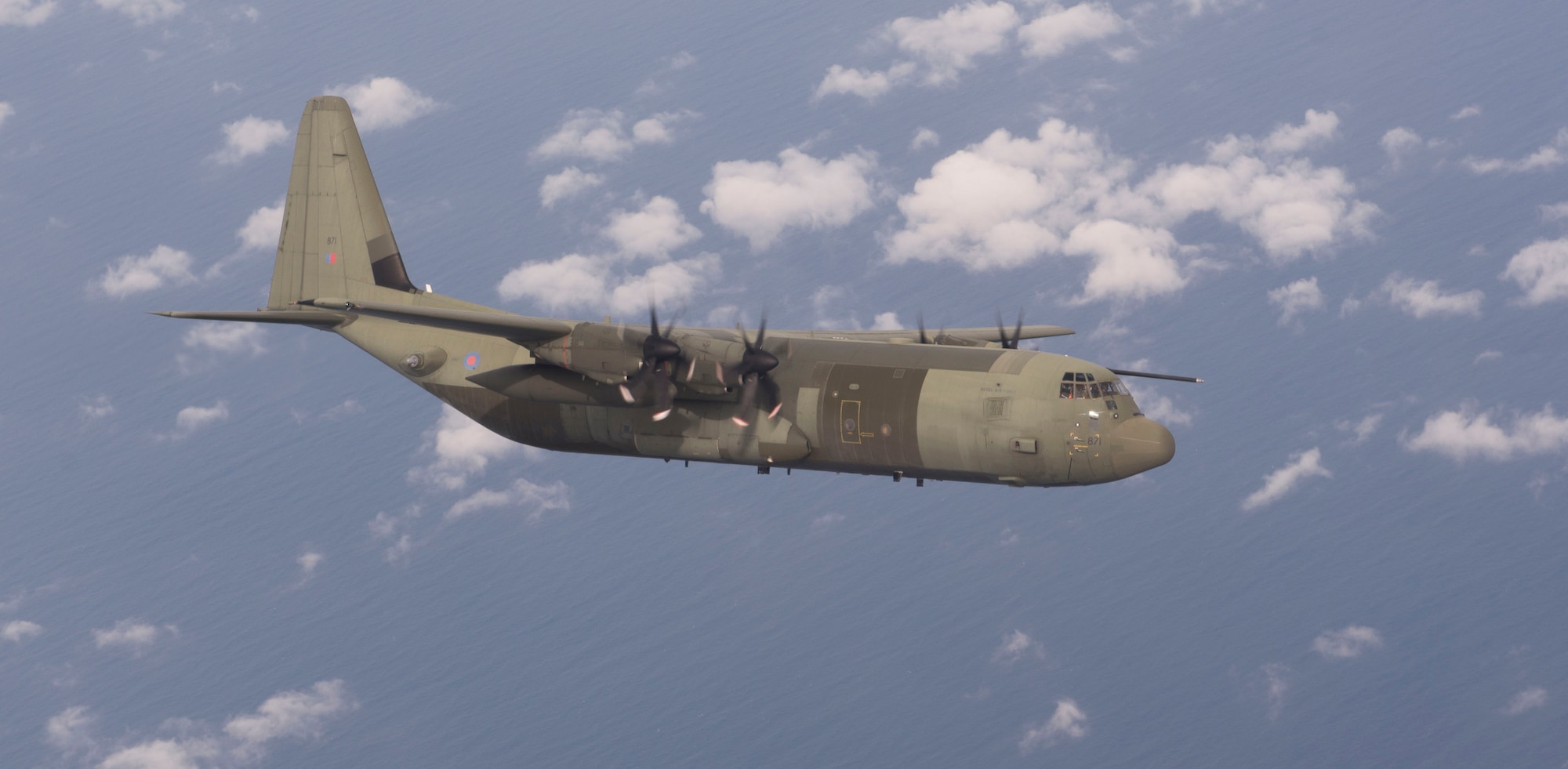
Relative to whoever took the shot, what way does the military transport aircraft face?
facing the viewer and to the right of the viewer
